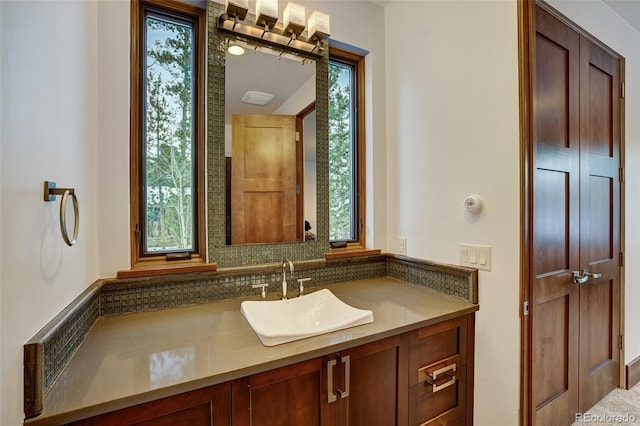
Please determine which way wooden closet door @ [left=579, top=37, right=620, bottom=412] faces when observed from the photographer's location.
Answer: facing the viewer and to the right of the viewer

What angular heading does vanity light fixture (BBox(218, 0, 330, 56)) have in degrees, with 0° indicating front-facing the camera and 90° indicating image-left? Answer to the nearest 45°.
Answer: approximately 315°

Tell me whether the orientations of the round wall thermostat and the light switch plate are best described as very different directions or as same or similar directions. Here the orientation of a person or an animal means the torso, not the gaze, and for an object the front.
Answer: same or similar directions

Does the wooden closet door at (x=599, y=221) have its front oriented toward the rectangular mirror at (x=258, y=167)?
no

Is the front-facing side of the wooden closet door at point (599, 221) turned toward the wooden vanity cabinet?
no

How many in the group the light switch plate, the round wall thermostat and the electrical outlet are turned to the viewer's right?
0

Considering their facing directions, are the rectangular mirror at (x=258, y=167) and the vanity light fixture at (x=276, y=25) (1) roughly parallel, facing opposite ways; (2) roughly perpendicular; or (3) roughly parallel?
roughly parallel

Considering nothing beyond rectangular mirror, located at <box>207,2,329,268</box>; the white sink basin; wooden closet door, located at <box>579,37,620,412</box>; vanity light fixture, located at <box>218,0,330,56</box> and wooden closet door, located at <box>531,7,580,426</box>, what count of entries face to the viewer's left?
0

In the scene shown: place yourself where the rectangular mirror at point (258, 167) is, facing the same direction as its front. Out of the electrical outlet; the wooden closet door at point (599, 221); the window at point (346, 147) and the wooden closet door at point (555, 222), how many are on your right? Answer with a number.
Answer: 0

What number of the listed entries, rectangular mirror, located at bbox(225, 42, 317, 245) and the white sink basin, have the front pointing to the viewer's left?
0

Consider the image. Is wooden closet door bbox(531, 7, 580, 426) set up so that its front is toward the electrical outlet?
no

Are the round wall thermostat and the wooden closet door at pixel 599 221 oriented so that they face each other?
no

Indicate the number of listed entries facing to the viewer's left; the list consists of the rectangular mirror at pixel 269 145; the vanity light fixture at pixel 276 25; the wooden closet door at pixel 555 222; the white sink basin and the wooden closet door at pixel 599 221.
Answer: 0
